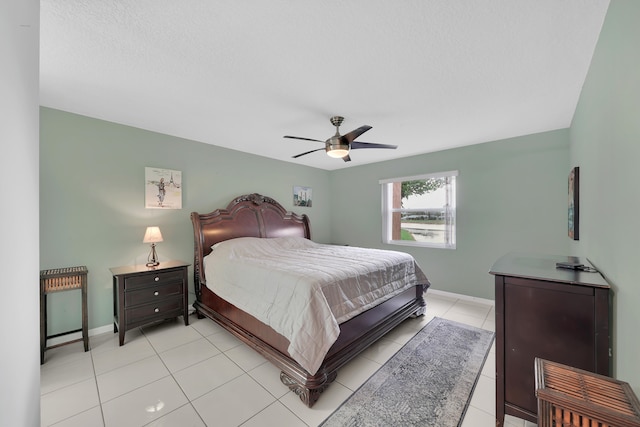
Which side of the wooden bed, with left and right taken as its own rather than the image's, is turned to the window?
left

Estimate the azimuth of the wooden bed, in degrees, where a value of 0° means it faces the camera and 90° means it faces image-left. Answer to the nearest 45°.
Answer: approximately 315°

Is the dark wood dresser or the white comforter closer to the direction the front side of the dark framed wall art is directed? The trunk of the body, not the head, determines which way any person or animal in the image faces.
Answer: the white comforter

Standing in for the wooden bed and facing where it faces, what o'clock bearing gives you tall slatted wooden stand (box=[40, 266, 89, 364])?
The tall slatted wooden stand is roughly at 4 o'clock from the wooden bed.

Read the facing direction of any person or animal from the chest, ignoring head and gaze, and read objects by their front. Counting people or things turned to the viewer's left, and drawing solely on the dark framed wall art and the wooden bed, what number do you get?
1

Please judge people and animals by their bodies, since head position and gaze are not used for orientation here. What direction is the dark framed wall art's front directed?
to the viewer's left

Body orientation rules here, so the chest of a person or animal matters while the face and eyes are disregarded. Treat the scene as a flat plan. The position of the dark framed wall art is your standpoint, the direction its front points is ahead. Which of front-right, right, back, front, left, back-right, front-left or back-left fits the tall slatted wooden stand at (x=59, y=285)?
front-left

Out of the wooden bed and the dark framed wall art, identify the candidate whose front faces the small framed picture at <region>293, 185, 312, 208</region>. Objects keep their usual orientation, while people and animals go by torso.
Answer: the dark framed wall art

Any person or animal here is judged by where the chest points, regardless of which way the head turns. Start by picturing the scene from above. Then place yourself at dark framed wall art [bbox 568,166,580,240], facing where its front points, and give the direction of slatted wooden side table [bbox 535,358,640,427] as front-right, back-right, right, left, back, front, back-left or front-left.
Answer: left

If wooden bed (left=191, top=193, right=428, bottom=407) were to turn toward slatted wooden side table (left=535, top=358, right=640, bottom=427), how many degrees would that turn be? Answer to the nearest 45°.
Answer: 0° — it already faces it

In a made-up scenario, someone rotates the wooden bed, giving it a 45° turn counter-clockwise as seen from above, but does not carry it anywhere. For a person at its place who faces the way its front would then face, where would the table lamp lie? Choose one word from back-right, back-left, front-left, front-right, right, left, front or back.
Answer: back

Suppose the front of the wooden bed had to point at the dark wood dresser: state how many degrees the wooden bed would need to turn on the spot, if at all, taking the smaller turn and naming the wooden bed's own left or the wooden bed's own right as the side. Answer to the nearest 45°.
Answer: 0° — it already faces it
